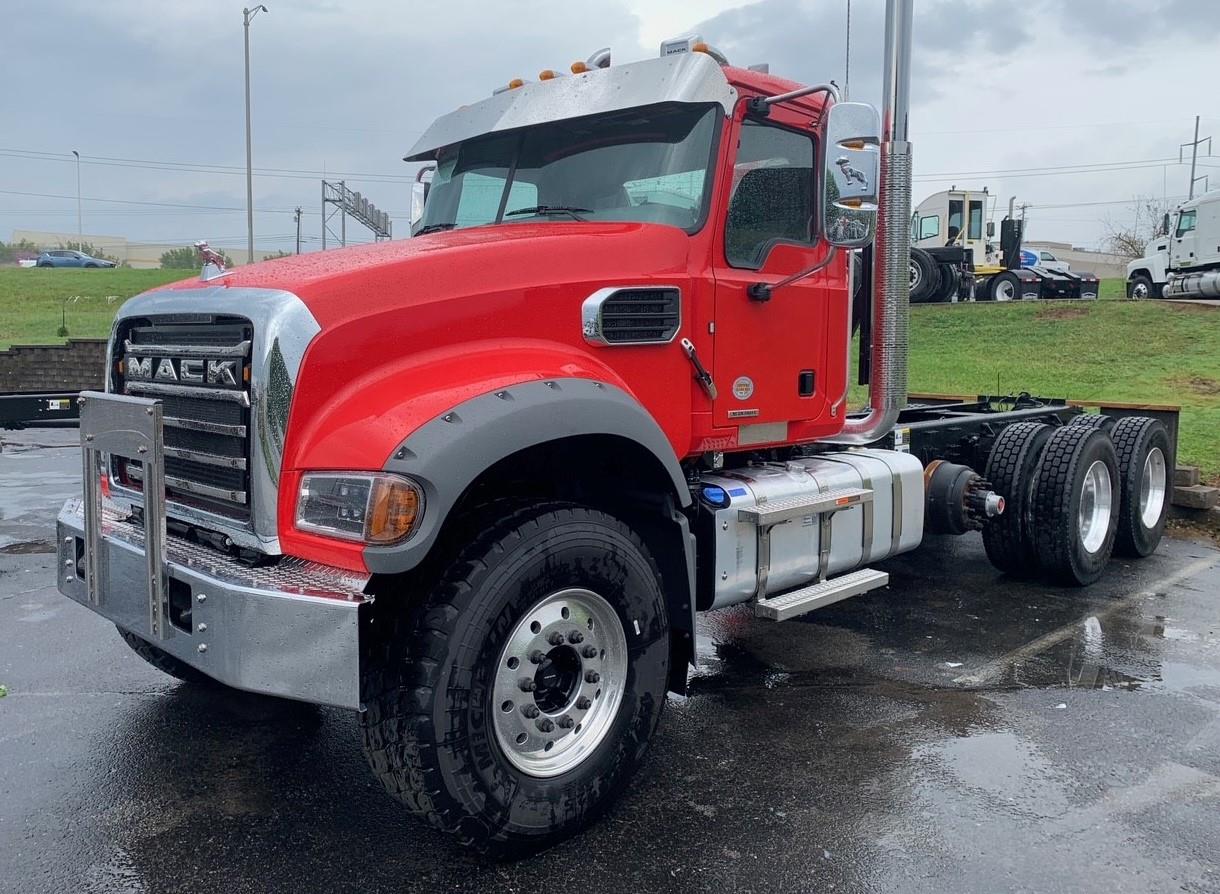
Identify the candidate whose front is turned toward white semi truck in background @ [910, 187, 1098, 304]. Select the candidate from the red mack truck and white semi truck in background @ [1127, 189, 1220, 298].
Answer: white semi truck in background @ [1127, 189, 1220, 298]

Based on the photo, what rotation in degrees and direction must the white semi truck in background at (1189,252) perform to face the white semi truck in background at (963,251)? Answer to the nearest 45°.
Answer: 0° — it already faces it

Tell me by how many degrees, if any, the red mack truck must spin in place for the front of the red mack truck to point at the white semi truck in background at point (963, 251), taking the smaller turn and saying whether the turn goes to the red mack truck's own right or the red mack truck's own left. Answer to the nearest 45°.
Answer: approximately 135° to the red mack truck's own right

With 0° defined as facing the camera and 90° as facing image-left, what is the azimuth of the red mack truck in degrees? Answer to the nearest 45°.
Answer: approximately 45°

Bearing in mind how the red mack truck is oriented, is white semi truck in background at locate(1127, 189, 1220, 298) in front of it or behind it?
behind

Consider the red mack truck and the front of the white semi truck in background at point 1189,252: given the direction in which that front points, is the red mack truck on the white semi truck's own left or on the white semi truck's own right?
on the white semi truck's own left

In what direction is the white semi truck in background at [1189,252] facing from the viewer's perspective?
to the viewer's left

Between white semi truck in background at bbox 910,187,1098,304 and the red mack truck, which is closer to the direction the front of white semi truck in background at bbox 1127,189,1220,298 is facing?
the white semi truck in background
